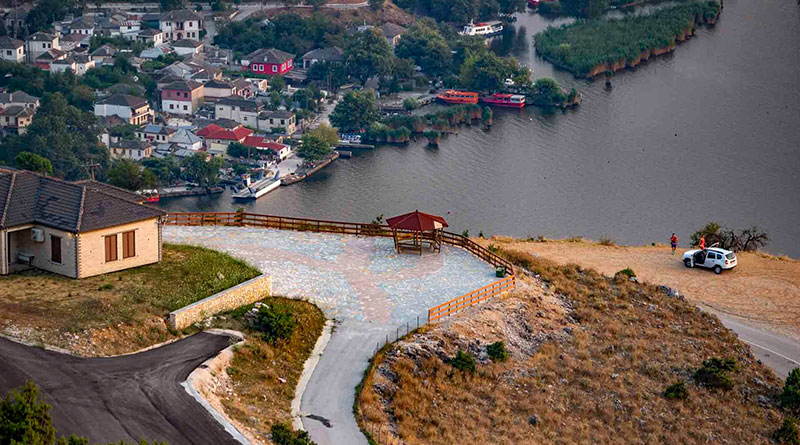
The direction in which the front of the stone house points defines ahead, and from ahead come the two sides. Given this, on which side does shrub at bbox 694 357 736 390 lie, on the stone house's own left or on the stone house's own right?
on the stone house's own left

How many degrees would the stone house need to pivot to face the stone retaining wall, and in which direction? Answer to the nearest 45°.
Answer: approximately 90° to its left

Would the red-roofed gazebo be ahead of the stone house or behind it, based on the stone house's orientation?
behind

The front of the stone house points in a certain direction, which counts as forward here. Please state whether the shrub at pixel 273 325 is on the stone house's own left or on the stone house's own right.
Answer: on the stone house's own left

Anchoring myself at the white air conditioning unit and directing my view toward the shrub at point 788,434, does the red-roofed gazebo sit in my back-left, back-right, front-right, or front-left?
front-left

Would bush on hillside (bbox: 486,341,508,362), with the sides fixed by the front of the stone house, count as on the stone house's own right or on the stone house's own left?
on the stone house's own left

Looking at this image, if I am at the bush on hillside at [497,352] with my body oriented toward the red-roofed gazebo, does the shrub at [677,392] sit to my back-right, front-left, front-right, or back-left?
back-right

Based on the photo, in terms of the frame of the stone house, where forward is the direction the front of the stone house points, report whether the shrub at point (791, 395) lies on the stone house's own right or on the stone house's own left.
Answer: on the stone house's own left

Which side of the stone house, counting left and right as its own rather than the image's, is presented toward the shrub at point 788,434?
left

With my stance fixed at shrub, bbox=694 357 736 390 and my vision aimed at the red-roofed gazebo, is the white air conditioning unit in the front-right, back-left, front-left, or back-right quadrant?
front-left

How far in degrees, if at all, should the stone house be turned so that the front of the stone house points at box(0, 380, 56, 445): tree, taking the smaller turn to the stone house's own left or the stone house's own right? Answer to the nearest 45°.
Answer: approximately 45° to the stone house's own left

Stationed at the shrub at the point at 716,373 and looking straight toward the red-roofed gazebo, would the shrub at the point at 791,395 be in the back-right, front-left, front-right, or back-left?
back-right

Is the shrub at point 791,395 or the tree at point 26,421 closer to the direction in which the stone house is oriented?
the tree

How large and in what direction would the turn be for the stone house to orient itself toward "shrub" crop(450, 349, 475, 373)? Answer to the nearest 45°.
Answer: approximately 90° to its left
